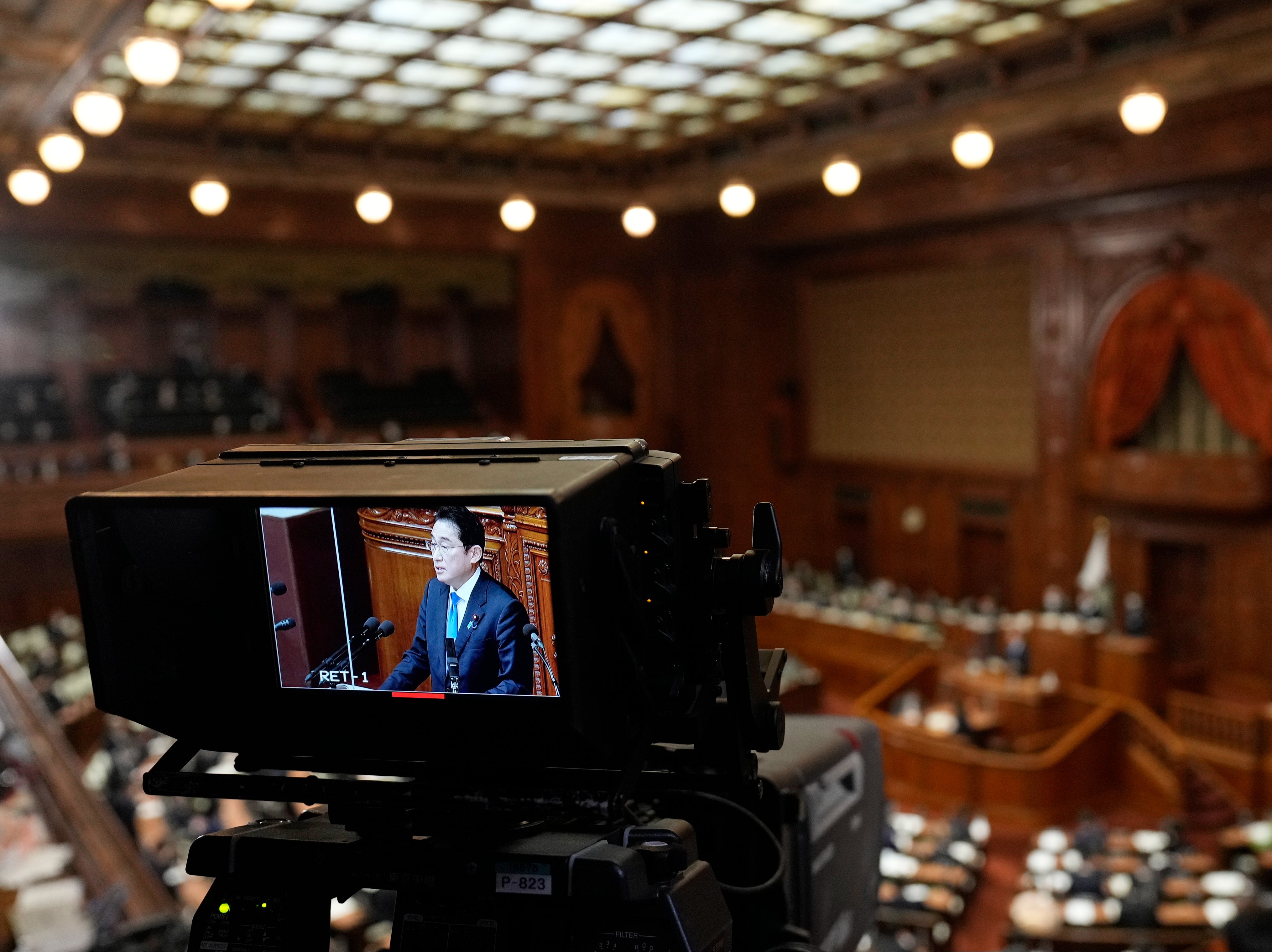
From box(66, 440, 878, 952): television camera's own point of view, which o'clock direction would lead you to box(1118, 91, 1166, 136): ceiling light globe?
The ceiling light globe is roughly at 12 o'clock from the television camera.

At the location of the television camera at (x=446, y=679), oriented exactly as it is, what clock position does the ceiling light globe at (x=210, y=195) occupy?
The ceiling light globe is roughly at 10 o'clock from the television camera.

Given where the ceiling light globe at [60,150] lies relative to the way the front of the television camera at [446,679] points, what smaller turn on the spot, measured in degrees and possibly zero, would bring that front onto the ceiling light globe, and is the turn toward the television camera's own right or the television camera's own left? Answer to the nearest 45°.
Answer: approximately 45° to the television camera's own left

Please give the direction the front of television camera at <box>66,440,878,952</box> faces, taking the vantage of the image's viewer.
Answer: facing away from the viewer and to the right of the viewer

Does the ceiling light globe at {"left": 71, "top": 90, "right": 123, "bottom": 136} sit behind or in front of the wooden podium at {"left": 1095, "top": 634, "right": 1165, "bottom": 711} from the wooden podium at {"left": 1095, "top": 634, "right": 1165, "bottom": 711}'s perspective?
in front

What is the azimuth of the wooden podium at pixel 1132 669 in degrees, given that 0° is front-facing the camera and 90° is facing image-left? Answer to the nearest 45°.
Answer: approximately 45°

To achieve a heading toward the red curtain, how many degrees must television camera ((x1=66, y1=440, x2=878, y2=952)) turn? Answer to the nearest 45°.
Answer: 0° — it already faces it

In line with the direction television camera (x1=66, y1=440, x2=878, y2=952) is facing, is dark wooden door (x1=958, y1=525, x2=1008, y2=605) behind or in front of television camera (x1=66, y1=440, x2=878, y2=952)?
in front

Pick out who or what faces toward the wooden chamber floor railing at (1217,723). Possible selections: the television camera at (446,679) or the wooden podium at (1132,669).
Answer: the television camera

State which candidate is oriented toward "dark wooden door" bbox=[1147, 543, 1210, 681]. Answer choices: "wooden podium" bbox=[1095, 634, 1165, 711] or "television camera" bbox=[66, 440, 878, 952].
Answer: the television camera
